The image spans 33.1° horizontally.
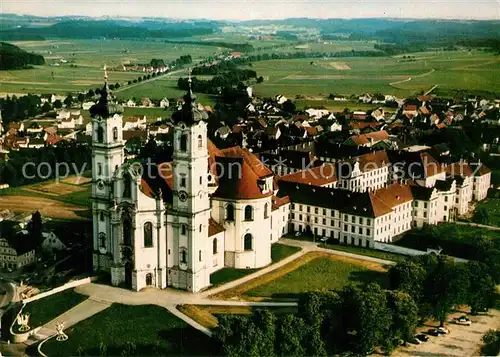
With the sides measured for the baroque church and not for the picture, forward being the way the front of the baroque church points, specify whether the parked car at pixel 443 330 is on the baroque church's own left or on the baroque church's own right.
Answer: on the baroque church's own left

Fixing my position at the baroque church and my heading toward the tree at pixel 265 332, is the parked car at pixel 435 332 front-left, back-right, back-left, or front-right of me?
front-left

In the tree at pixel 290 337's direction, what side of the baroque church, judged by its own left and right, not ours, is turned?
left

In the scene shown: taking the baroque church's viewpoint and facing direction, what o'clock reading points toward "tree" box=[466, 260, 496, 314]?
The tree is roughly at 8 o'clock from the baroque church.

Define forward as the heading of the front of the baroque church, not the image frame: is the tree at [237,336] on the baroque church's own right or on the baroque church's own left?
on the baroque church's own left

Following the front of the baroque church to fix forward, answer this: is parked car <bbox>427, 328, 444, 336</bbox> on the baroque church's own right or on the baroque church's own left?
on the baroque church's own left

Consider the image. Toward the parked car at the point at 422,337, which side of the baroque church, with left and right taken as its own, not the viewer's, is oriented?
left

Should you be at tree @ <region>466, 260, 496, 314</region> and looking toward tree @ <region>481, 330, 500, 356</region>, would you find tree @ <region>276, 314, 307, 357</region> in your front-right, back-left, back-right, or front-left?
front-right

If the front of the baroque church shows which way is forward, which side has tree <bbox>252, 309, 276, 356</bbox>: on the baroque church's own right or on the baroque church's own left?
on the baroque church's own left

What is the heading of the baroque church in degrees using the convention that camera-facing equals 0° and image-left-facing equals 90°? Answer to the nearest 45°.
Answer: approximately 45°

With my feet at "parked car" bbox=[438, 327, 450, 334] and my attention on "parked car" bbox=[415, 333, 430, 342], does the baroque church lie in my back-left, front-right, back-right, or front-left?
front-right

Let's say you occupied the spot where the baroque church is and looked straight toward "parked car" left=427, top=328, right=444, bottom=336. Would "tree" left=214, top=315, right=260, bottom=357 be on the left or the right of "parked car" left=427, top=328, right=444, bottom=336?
right
